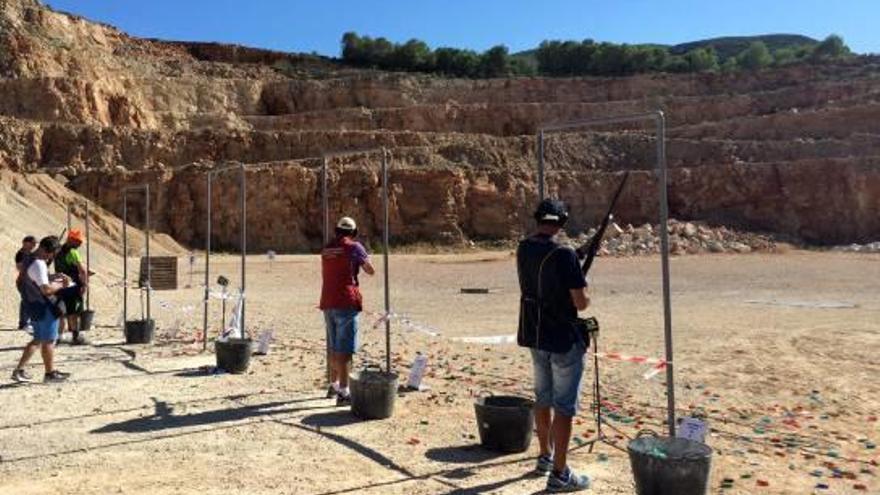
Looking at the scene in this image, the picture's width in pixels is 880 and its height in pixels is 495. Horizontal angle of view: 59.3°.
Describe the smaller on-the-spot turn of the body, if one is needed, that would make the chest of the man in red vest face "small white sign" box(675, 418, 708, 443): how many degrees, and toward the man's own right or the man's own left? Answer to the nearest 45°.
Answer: approximately 90° to the man's own right

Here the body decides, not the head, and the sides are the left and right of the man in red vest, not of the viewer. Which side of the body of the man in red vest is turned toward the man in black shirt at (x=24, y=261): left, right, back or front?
left

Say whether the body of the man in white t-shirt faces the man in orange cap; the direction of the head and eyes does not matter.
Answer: no

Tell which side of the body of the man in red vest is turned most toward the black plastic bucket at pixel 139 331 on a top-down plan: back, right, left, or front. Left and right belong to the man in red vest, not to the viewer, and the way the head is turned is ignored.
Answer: left

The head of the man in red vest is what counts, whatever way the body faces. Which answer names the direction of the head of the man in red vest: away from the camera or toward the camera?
away from the camera

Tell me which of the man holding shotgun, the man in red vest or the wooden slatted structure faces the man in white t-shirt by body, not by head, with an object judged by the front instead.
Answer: the wooden slatted structure

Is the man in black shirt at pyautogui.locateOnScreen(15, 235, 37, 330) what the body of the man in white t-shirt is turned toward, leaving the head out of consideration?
no

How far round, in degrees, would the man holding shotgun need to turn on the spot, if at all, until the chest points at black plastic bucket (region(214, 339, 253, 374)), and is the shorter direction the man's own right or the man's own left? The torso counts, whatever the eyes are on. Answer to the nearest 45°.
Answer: approximately 90° to the man's own left

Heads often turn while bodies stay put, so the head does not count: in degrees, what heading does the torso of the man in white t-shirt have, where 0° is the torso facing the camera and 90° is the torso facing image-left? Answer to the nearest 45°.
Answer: approximately 270°

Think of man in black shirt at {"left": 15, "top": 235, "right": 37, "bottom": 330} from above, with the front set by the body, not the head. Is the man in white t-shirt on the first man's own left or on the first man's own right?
on the first man's own right

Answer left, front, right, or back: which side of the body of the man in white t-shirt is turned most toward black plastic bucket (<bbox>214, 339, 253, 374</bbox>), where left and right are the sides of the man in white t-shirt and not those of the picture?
front
